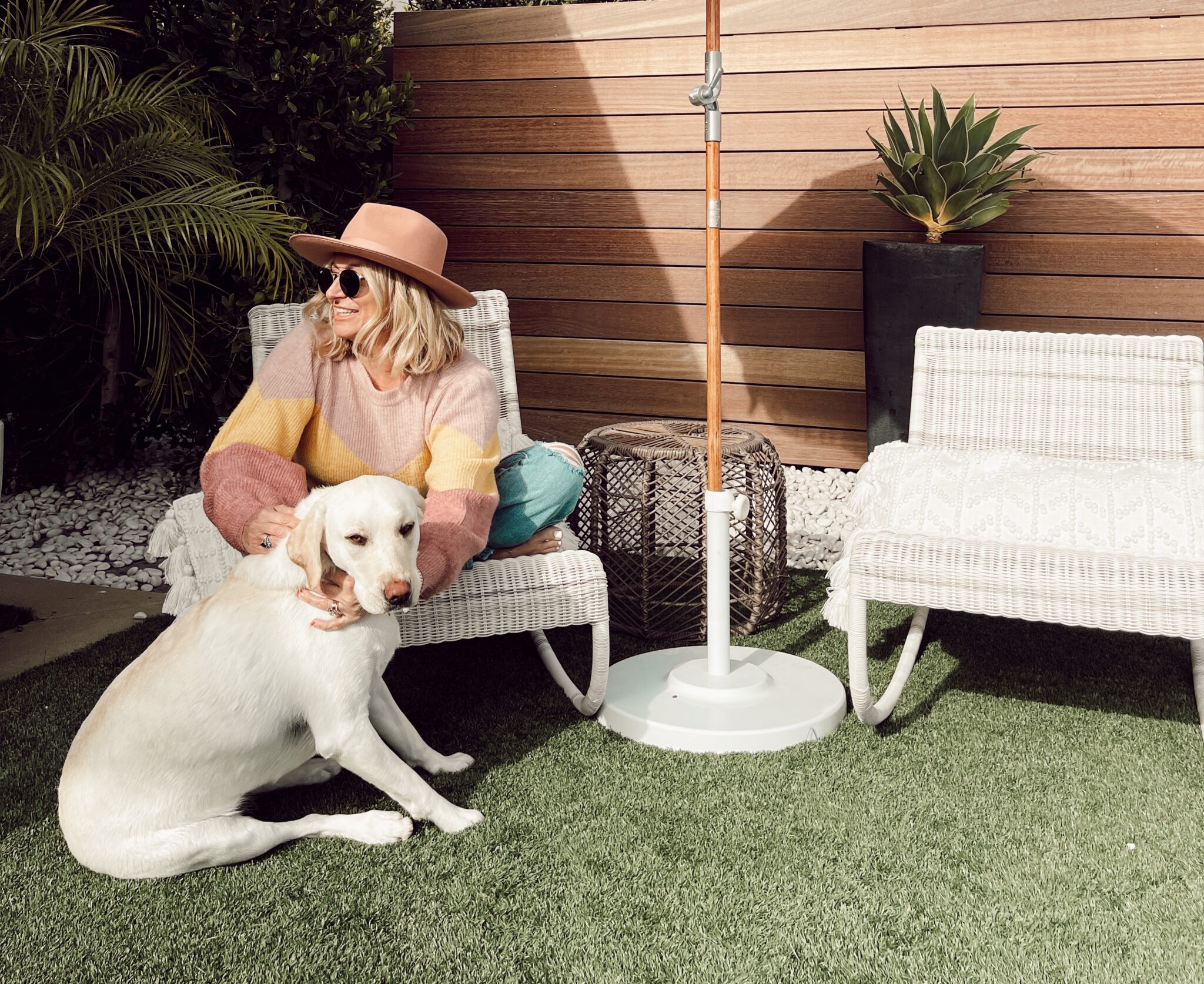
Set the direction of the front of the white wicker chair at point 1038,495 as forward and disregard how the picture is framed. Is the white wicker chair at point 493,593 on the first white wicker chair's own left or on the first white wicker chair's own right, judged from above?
on the first white wicker chair's own right

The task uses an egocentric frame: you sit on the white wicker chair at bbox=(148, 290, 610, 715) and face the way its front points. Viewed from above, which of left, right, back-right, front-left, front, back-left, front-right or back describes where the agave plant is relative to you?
back-left

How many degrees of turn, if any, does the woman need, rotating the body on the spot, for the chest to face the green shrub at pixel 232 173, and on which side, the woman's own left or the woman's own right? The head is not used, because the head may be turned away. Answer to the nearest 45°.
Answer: approximately 180°

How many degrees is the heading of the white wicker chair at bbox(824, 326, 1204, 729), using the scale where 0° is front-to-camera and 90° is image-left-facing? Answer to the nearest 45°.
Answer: approximately 0°

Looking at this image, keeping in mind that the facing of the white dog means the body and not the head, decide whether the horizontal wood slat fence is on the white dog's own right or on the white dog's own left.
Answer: on the white dog's own left

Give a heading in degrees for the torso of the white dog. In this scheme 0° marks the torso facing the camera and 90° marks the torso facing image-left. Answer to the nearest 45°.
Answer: approximately 270°

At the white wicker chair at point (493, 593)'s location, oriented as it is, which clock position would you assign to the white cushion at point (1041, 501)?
The white cushion is roughly at 9 o'clock from the white wicker chair.
